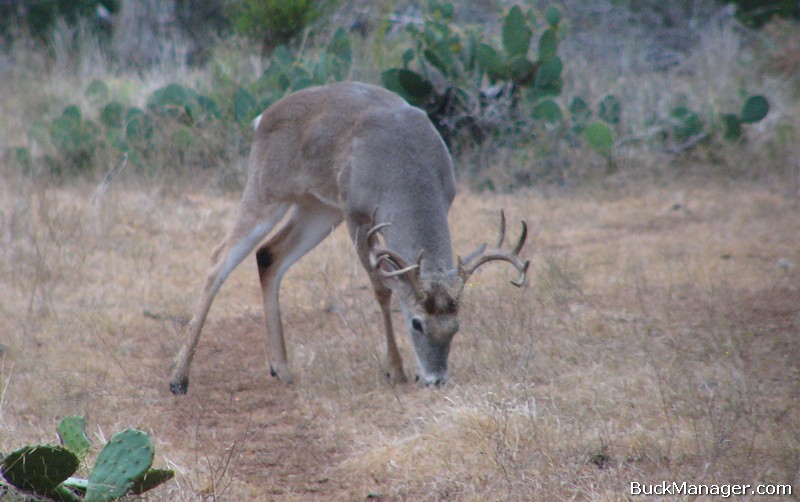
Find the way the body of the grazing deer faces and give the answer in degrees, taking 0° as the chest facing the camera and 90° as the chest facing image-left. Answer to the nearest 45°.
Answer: approximately 315°

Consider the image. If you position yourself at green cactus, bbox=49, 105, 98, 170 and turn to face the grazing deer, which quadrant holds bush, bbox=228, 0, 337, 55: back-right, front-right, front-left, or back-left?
back-left

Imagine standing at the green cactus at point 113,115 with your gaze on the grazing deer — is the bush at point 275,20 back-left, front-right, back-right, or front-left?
back-left

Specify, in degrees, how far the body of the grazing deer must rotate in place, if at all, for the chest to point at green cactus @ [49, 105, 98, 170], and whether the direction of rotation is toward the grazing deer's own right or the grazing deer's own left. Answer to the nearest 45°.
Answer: approximately 180°

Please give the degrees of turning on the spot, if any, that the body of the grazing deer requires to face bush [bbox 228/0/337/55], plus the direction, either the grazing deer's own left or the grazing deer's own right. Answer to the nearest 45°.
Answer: approximately 135° to the grazing deer's own left

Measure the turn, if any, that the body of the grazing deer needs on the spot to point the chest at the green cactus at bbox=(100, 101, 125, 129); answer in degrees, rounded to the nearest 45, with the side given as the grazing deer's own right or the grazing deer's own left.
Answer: approximately 180°

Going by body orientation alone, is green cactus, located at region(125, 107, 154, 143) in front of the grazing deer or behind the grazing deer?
behind

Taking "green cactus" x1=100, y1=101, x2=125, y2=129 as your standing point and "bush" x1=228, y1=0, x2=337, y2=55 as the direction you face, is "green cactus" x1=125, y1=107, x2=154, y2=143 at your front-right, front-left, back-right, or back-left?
back-right

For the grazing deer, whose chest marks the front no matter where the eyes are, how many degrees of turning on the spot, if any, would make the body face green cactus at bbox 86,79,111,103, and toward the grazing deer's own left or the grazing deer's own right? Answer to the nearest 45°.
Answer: approximately 180°

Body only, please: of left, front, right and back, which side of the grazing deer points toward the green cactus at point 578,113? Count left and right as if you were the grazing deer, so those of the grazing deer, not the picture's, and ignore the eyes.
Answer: left
